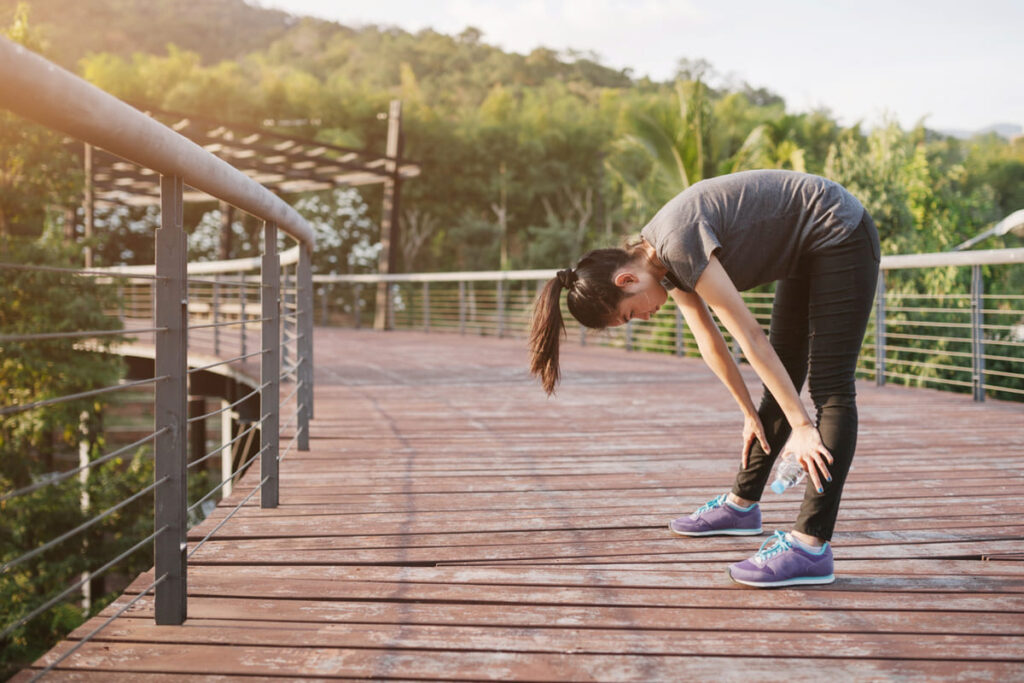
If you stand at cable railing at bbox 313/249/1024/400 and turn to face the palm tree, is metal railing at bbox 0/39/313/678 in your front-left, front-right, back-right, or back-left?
back-left

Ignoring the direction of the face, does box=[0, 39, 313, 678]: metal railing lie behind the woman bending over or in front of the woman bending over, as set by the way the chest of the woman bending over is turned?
in front

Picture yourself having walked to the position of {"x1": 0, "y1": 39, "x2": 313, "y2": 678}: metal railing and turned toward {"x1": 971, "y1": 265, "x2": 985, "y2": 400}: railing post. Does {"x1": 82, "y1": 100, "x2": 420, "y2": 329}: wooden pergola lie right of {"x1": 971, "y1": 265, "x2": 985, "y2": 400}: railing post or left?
left

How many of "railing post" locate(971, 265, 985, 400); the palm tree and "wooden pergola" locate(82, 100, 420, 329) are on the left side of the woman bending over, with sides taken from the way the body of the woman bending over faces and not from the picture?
0

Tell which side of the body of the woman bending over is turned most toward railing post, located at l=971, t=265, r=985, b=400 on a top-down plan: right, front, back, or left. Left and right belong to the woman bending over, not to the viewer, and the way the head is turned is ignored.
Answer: right

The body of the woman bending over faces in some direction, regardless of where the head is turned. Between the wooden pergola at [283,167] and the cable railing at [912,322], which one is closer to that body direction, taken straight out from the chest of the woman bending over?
the wooden pergola

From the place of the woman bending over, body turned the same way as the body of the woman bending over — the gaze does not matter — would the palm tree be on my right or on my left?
on my right

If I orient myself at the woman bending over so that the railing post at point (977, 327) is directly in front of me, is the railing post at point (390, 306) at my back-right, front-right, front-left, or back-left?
front-left

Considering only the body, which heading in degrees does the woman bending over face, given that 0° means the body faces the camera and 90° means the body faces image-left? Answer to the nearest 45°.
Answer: approximately 90°

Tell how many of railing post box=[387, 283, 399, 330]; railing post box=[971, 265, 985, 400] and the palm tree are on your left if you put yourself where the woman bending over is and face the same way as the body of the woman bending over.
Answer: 0

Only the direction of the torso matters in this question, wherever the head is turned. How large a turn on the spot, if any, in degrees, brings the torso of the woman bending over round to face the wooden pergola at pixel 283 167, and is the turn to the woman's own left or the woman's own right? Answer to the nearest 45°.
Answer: approximately 45° to the woman's own right

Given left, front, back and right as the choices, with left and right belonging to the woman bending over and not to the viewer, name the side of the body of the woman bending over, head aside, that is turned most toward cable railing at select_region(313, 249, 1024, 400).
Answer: right
